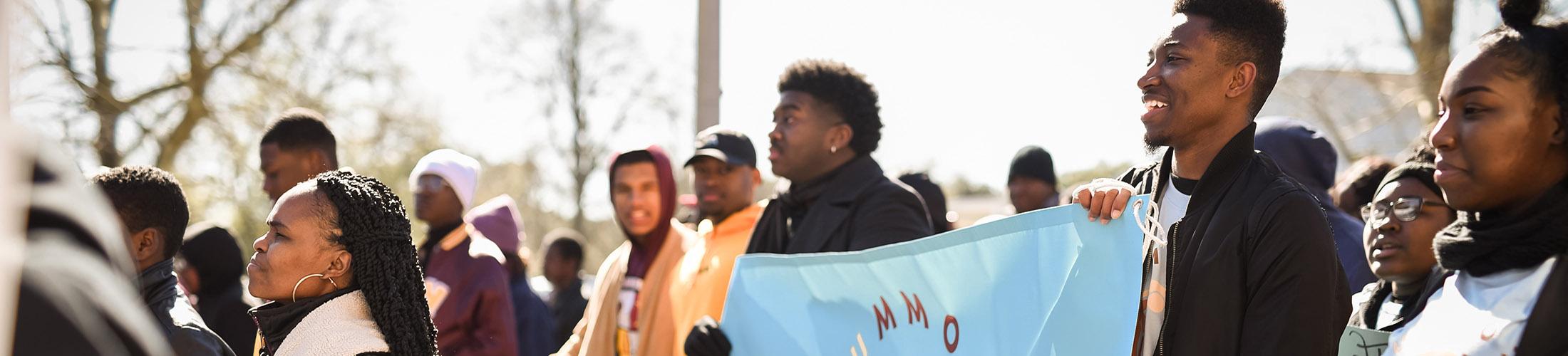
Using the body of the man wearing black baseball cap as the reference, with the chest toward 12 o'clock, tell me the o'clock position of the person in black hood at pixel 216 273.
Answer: The person in black hood is roughly at 2 o'clock from the man wearing black baseball cap.

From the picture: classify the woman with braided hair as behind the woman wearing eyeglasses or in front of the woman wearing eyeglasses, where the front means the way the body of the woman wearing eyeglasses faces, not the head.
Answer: in front

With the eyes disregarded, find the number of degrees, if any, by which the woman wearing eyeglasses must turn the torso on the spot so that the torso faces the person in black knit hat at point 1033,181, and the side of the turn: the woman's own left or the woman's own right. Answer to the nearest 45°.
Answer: approximately 90° to the woman's own right

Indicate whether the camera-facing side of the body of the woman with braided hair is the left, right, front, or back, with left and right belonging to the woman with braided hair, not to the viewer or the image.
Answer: left

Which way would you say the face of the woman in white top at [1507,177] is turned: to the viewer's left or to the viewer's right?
to the viewer's left

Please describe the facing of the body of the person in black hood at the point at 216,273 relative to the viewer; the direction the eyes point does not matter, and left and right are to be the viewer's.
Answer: facing to the left of the viewer

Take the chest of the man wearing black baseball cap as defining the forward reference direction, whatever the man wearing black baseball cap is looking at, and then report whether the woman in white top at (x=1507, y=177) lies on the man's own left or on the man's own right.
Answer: on the man's own left

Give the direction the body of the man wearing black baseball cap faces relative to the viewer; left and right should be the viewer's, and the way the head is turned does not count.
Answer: facing the viewer and to the left of the viewer

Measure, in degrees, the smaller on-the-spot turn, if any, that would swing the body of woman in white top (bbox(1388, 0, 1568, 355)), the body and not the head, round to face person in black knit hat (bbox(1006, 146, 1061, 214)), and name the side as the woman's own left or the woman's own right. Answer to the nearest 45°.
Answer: approximately 90° to the woman's own right
